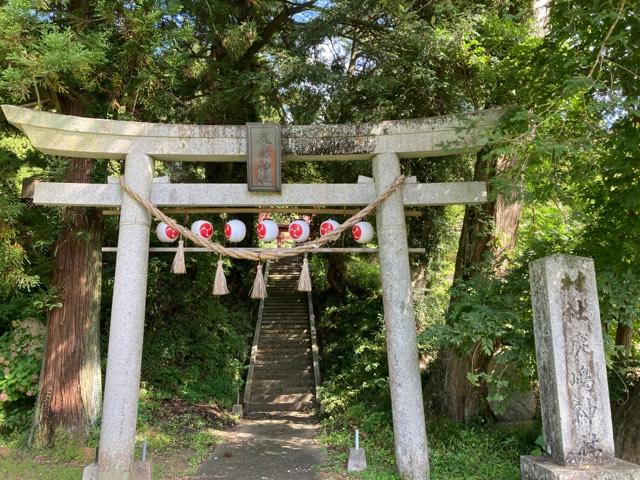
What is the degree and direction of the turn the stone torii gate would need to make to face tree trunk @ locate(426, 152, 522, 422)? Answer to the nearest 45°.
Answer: approximately 90° to its left

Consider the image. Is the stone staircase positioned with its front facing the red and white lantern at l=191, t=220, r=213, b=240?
yes

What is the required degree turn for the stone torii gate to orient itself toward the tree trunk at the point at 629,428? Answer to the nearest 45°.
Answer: approximately 90° to its left

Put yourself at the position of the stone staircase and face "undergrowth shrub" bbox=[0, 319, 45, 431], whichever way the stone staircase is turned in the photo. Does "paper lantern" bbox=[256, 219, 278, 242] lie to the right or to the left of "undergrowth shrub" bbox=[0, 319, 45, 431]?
left

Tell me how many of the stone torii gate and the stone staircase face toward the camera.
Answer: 2

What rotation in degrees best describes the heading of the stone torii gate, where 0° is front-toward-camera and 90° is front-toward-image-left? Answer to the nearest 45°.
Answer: approximately 0°

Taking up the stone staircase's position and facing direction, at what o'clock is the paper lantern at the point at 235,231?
The paper lantern is roughly at 12 o'clock from the stone staircase.

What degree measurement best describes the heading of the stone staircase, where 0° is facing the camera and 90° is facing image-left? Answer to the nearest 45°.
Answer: approximately 0°

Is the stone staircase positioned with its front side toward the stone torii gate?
yes
